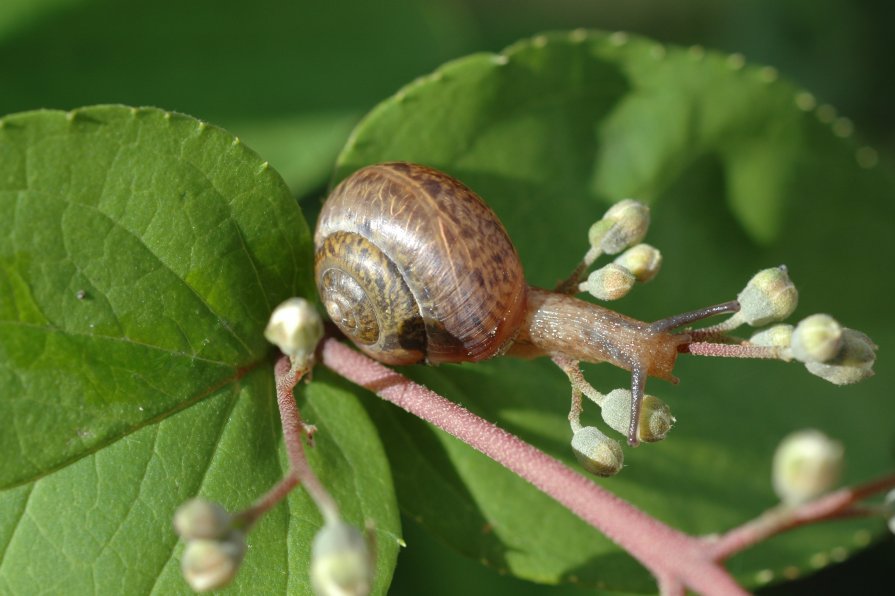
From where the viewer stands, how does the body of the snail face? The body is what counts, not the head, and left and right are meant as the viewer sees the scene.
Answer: facing to the right of the viewer

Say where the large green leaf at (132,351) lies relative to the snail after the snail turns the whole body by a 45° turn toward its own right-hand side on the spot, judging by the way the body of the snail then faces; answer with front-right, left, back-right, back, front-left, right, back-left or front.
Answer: right

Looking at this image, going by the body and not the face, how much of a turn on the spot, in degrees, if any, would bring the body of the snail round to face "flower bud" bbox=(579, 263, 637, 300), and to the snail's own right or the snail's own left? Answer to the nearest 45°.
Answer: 0° — it already faces it

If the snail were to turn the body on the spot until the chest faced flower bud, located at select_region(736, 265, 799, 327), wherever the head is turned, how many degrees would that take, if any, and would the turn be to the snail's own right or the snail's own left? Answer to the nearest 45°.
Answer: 0° — it already faces it

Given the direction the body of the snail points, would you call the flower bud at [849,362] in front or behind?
in front

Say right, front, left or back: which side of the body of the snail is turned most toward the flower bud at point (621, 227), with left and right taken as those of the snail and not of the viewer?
front

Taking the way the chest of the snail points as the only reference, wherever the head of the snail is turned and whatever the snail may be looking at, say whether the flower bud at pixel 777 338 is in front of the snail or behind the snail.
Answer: in front

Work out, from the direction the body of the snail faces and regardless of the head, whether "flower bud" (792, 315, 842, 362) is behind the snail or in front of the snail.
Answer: in front

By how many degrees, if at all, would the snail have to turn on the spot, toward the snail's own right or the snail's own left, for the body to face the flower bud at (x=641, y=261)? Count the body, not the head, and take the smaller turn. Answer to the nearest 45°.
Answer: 0° — it already faces it

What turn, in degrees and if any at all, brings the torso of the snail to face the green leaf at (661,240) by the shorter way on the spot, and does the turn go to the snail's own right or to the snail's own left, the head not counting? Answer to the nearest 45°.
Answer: approximately 45° to the snail's own left

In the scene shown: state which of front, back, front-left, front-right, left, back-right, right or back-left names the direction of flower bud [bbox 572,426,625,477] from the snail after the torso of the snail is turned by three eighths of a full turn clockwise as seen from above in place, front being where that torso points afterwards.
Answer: left
